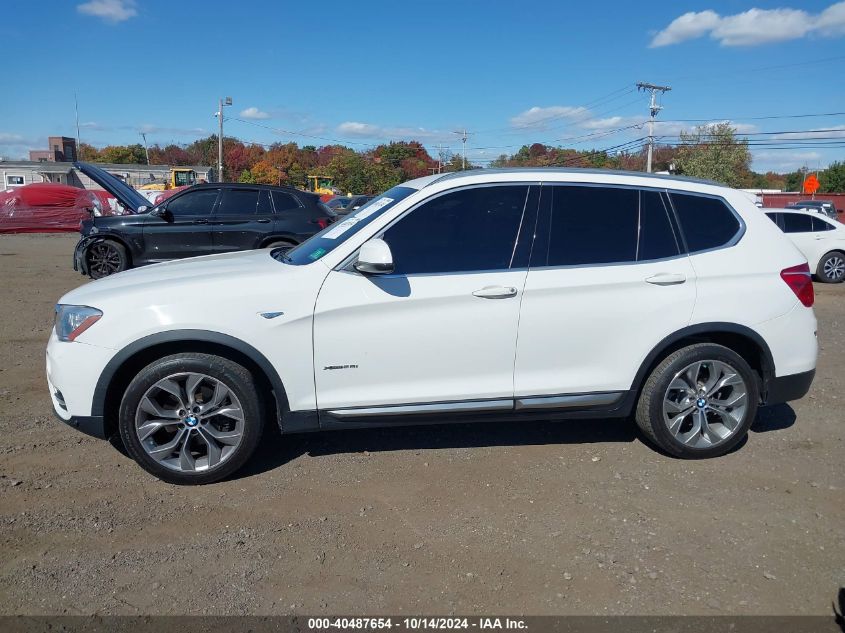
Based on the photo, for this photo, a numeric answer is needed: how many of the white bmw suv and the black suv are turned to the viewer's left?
2

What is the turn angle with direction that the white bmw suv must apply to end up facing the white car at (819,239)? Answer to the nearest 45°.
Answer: approximately 135° to its right

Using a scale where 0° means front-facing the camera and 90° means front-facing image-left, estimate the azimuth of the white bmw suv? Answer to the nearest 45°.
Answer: approximately 90°

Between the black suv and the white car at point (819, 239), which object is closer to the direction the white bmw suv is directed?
the black suv

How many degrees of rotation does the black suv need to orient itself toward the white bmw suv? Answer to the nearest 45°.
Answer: approximately 90° to its left

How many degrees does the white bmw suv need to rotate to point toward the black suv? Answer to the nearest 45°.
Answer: approximately 45° to its right

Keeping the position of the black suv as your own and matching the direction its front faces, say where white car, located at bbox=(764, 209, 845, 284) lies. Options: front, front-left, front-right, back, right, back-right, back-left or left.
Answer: back

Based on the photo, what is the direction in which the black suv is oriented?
to the viewer's left
